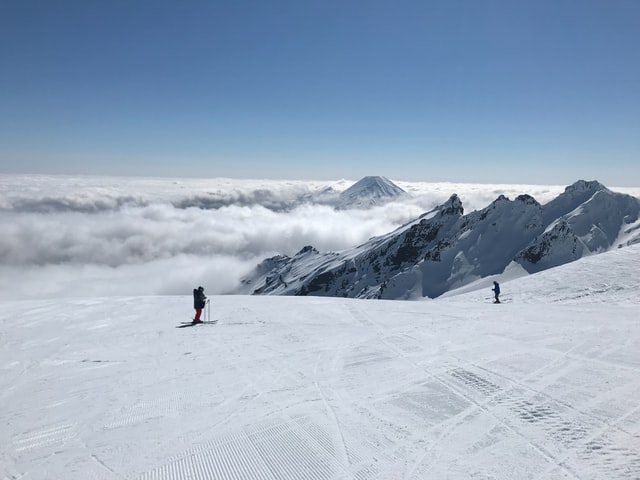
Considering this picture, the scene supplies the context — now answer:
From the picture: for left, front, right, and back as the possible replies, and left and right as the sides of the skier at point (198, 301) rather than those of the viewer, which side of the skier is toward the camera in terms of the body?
right
